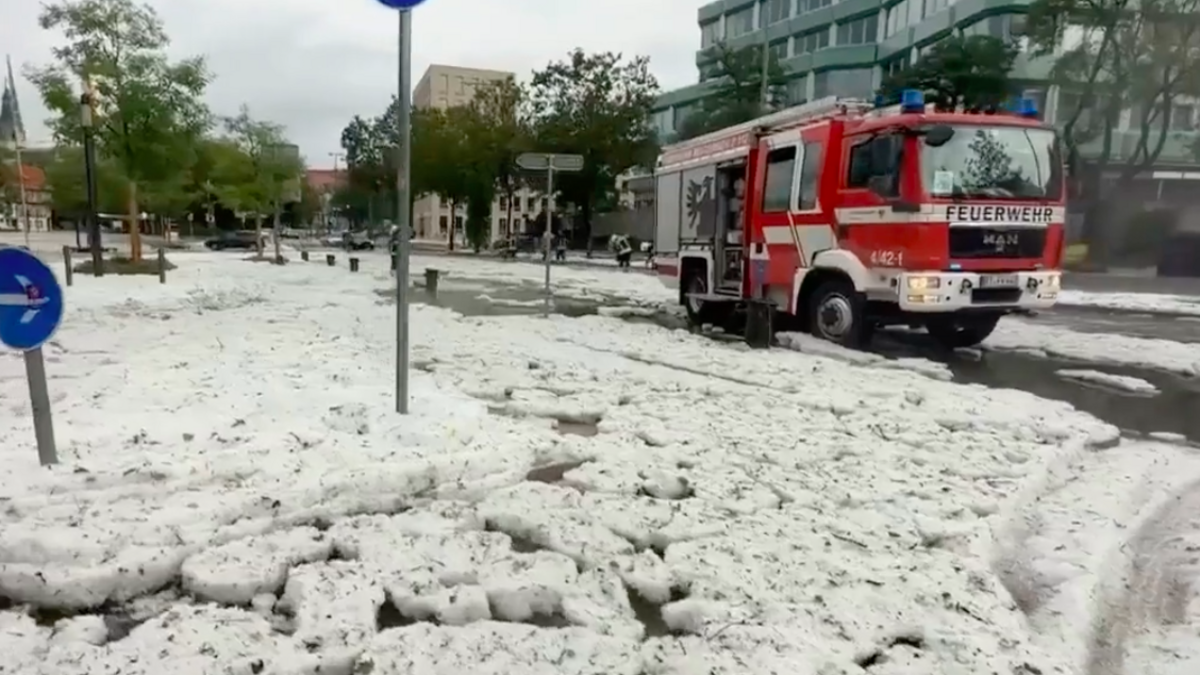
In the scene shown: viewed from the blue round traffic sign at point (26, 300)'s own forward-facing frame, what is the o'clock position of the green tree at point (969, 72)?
The green tree is roughly at 8 o'clock from the blue round traffic sign.

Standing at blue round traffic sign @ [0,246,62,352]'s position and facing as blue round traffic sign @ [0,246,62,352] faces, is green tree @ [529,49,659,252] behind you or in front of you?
behind

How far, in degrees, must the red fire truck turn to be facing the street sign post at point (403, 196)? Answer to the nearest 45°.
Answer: approximately 90° to its right

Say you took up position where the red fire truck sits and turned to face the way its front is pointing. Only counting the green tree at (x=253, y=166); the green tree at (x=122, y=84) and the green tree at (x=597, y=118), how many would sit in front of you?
0

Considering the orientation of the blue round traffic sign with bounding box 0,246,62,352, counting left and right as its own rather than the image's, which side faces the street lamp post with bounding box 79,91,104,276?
back

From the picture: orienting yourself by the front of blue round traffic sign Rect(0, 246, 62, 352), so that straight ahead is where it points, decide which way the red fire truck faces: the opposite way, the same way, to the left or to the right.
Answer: the same way

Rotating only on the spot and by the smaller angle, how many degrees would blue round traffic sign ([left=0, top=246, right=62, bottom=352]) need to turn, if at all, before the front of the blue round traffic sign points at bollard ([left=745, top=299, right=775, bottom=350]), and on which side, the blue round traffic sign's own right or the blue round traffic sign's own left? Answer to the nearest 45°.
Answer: approximately 90° to the blue round traffic sign's own left

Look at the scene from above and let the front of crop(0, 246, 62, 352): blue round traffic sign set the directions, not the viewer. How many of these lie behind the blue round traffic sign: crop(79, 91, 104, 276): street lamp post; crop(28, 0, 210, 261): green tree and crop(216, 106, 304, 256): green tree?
3

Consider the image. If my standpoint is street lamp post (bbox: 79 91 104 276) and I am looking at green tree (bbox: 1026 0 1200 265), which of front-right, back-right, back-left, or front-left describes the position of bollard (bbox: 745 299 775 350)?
front-right

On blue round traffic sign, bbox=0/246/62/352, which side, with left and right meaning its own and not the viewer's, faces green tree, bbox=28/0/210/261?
back

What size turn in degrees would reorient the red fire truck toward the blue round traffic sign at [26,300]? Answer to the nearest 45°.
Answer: approximately 90° to its right

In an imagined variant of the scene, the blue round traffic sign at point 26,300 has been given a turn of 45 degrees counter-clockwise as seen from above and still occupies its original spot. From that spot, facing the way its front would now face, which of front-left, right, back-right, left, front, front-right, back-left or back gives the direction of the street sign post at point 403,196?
front-left

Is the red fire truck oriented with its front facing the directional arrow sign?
no

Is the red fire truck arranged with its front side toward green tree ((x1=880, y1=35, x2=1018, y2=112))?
no

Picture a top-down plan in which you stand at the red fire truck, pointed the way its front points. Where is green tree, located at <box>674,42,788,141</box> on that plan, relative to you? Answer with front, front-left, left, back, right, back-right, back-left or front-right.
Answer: back-left

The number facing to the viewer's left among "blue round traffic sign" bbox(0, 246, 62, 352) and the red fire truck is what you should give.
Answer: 0

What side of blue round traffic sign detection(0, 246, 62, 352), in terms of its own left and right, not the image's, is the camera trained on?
front

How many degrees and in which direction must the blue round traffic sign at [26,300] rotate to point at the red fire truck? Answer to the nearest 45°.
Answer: approximately 90° to its left

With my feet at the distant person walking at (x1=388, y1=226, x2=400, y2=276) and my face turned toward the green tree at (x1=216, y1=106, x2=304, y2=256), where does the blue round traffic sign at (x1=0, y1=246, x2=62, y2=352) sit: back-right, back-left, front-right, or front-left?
back-left

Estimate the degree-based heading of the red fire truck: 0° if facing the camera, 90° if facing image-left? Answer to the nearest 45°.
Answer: approximately 315°
